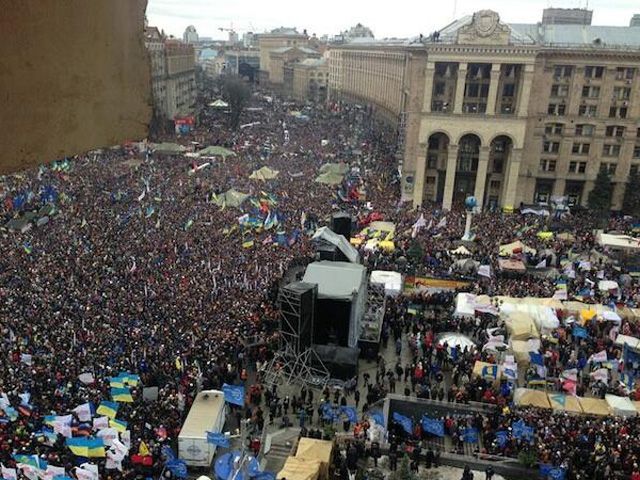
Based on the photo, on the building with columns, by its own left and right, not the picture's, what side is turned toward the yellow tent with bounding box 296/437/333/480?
front

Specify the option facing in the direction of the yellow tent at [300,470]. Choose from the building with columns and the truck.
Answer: the building with columns

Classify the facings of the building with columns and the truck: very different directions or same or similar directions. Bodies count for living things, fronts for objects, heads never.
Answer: very different directions

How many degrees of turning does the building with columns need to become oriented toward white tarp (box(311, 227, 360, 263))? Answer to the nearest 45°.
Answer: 0° — it already faces it

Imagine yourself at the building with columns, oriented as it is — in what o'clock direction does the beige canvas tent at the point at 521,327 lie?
The beige canvas tent is roughly at 12 o'clock from the building with columns.

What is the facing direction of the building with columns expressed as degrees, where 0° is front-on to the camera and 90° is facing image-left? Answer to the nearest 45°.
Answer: approximately 0°

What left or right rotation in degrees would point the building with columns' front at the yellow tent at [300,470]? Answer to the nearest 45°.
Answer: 0° — it already faces it
